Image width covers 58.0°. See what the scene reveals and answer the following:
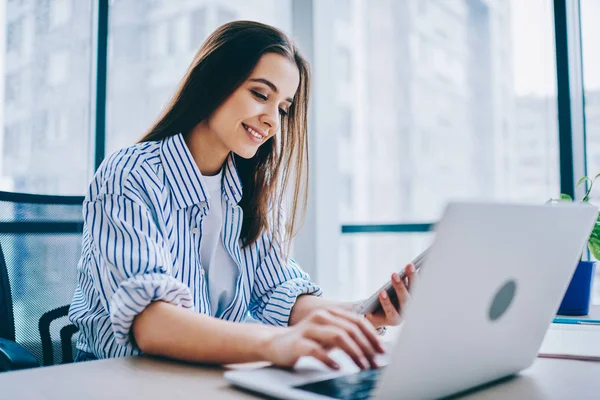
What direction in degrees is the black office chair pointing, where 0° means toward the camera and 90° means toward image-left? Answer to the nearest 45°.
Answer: approximately 315°

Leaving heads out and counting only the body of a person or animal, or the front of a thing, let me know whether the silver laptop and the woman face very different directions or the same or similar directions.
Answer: very different directions

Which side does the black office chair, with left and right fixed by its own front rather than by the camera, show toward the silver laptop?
front

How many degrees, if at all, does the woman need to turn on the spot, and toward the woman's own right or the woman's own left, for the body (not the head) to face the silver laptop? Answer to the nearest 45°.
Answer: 0° — they already face it

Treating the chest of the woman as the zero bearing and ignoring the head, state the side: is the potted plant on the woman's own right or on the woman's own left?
on the woman's own left

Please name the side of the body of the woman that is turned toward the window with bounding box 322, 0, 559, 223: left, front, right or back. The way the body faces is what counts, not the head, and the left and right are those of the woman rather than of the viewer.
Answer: left

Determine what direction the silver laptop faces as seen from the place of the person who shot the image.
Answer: facing away from the viewer and to the left of the viewer

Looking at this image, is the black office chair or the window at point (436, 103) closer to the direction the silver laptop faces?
the black office chair

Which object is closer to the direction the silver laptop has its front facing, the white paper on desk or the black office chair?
the black office chair

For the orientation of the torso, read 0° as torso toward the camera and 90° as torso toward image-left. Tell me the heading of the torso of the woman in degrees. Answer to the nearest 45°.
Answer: approximately 315°

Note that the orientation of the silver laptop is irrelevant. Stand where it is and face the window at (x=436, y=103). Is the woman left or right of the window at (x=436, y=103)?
left
